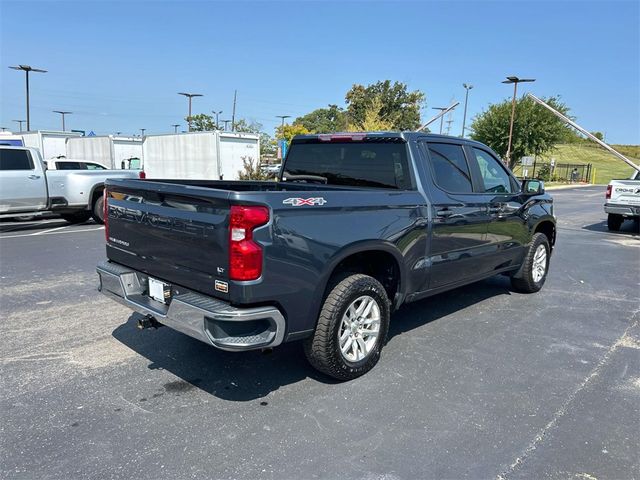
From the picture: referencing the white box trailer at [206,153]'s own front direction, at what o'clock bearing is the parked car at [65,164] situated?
The parked car is roughly at 9 o'clock from the white box trailer.

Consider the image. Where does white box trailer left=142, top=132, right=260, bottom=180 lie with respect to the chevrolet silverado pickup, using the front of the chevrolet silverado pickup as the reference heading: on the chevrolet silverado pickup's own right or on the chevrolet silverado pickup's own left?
on the chevrolet silverado pickup's own left

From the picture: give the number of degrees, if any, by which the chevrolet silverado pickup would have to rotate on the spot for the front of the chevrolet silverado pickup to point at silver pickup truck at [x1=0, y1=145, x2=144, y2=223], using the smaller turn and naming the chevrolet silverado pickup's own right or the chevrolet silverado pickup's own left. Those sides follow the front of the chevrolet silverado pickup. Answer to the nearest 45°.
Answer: approximately 90° to the chevrolet silverado pickup's own left

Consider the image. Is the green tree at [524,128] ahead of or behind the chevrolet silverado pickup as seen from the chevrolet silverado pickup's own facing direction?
ahead

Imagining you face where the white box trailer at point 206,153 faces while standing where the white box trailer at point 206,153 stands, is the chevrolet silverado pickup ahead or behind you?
behind

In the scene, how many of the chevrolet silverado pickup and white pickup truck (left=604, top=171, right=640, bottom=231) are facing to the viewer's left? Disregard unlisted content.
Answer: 0

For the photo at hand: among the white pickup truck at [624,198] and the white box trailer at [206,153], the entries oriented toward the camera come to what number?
0

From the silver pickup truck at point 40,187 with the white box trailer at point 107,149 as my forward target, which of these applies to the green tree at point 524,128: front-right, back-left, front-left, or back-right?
front-right

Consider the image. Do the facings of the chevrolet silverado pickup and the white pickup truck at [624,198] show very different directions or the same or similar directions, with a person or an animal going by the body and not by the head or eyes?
same or similar directions

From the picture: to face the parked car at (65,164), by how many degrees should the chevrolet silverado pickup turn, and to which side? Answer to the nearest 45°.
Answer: approximately 90° to its left

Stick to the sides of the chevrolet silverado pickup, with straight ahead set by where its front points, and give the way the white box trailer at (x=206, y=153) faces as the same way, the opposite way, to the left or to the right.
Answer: to the left

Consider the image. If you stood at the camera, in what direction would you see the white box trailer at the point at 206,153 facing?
facing away from the viewer and to the left of the viewer

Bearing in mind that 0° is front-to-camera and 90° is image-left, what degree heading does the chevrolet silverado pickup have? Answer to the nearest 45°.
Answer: approximately 225°

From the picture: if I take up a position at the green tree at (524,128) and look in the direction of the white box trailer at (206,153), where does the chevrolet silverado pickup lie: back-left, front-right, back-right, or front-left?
front-left
